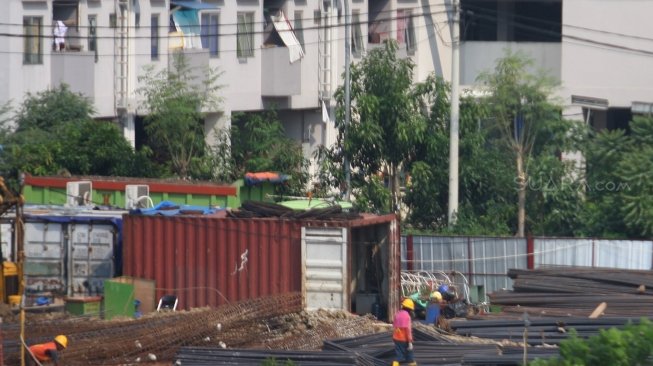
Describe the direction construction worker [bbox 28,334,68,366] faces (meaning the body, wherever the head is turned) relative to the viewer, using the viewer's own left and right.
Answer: facing to the right of the viewer

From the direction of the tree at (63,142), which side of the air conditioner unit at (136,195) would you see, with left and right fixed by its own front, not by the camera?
back

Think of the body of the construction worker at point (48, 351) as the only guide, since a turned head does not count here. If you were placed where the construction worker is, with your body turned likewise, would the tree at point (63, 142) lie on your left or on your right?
on your left

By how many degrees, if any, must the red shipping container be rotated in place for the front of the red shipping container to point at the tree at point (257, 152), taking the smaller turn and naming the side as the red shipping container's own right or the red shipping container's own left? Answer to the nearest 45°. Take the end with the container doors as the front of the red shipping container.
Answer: approximately 135° to the red shipping container's own left

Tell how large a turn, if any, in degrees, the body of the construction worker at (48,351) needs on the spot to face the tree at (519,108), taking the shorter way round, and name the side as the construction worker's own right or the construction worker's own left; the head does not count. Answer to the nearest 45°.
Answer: approximately 45° to the construction worker's own left

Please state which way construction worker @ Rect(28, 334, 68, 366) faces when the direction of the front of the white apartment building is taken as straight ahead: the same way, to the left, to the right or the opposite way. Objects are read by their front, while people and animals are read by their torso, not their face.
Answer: to the left

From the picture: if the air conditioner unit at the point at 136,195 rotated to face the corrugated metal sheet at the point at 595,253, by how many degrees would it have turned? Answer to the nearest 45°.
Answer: approximately 90° to its left

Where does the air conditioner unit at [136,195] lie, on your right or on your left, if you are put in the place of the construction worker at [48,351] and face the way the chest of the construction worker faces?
on your left

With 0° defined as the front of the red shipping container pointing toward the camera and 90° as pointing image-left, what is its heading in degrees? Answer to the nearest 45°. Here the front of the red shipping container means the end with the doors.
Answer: approximately 315°

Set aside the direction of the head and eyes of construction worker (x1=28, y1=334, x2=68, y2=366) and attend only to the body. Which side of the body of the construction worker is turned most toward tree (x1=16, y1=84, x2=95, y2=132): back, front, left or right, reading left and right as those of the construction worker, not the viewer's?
left
